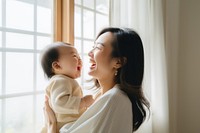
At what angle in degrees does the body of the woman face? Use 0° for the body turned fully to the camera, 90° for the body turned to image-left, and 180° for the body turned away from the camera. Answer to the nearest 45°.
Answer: approximately 90°

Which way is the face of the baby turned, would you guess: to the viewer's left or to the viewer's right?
to the viewer's right

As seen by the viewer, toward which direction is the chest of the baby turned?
to the viewer's right

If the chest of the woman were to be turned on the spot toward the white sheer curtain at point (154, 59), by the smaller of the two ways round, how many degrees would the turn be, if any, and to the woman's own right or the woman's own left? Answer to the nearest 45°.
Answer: approximately 90° to the woman's own right

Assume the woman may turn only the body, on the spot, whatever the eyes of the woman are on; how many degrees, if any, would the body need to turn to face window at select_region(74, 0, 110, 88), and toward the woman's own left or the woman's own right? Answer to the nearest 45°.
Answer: approximately 90° to the woman's own right
